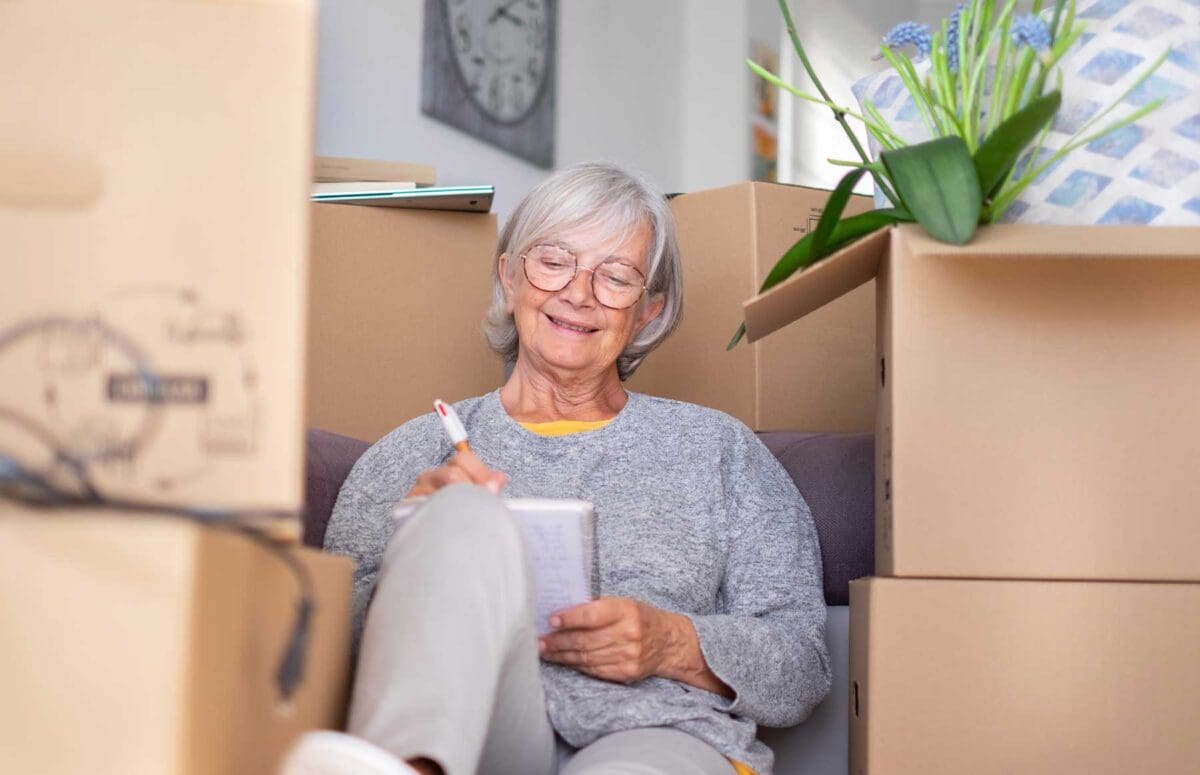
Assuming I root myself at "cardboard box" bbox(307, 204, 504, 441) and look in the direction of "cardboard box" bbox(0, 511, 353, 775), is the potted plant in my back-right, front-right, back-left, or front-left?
front-left

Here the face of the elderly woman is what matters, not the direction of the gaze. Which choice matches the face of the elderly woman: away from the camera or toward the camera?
toward the camera

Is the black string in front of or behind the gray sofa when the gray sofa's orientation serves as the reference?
in front

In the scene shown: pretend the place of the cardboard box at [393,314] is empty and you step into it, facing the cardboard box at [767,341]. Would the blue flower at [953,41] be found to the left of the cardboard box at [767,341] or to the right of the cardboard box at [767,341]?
right

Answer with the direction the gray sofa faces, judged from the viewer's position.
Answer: facing the viewer

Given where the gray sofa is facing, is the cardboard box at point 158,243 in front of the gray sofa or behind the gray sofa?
in front
